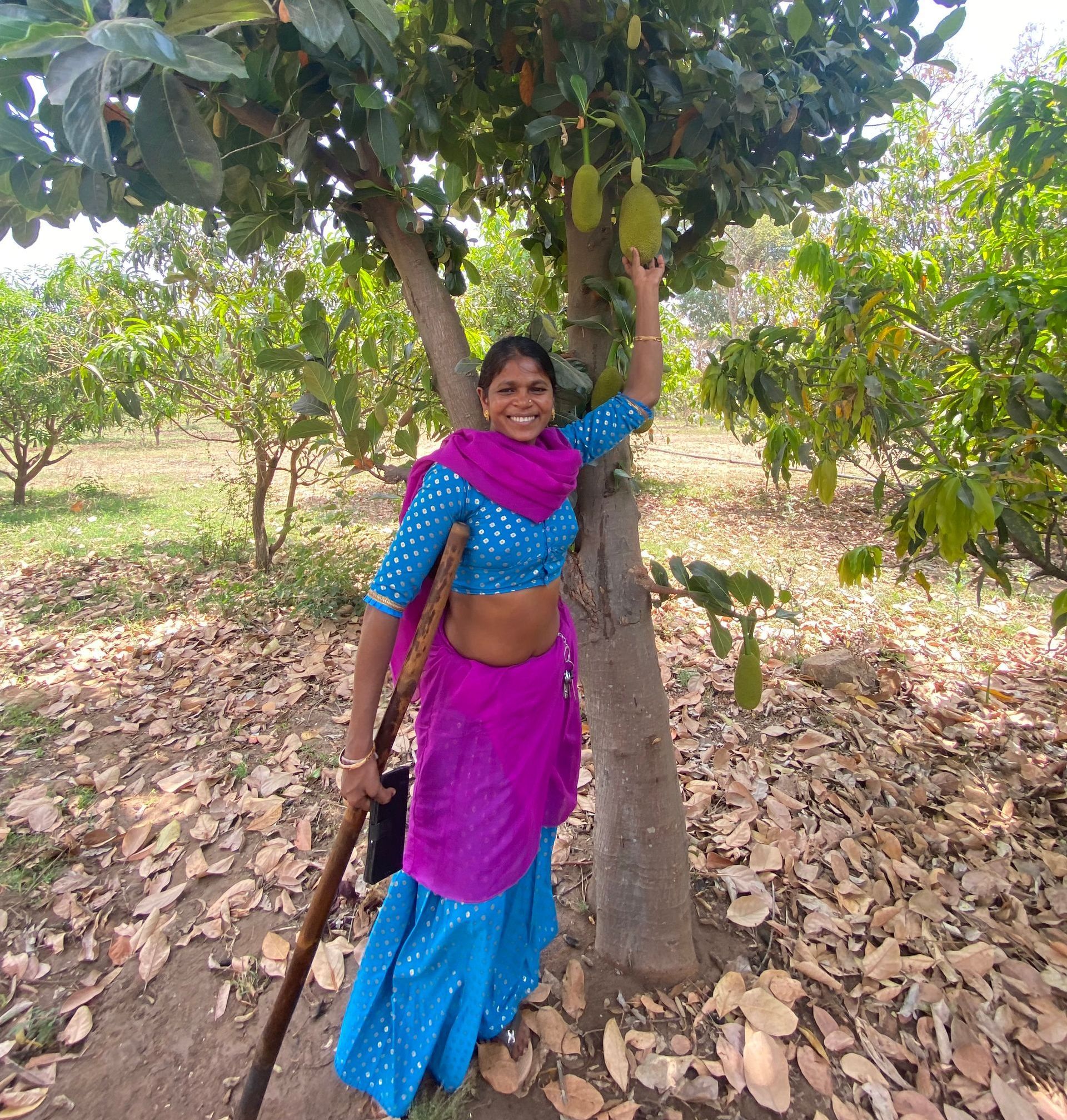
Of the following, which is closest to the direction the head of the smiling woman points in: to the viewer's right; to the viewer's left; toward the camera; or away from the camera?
toward the camera

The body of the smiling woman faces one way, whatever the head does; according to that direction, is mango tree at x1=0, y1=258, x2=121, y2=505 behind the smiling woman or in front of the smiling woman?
behind

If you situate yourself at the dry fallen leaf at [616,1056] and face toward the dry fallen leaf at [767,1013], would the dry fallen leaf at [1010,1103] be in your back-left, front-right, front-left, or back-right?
front-right

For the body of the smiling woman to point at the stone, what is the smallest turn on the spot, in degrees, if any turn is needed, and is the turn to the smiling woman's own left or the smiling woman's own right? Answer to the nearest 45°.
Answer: approximately 90° to the smiling woman's own left
